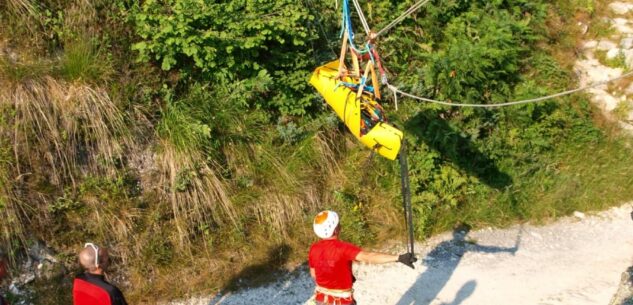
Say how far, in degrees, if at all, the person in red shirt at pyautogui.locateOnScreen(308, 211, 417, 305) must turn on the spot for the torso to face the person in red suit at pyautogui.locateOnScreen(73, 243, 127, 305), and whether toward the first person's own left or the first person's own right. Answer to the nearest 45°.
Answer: approximately 135° to the first person's own left

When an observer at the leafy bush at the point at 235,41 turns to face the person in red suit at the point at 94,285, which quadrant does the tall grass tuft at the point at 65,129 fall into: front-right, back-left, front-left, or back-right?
front-right

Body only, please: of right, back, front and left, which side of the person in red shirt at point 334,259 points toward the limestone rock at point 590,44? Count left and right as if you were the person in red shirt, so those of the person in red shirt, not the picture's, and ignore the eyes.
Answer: front

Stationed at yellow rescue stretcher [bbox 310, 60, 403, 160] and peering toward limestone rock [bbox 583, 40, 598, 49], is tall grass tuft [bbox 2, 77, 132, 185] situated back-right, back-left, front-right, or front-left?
back-left

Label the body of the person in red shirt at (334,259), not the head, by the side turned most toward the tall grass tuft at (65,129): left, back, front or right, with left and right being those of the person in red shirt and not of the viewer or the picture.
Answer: left

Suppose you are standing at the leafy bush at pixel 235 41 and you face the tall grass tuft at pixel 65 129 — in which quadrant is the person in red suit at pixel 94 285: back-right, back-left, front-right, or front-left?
front-left

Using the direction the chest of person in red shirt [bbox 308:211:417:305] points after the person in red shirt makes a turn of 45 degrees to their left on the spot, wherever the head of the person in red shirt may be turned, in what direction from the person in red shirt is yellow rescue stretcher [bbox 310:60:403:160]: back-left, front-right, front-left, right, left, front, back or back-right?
front

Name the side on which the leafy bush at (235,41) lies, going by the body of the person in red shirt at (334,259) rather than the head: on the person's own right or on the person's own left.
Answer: on the person's own left

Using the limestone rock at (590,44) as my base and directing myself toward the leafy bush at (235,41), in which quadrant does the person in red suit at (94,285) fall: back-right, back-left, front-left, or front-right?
front-left

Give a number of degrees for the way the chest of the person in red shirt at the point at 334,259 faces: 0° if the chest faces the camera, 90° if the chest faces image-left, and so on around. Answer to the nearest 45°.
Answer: approximately 225°
